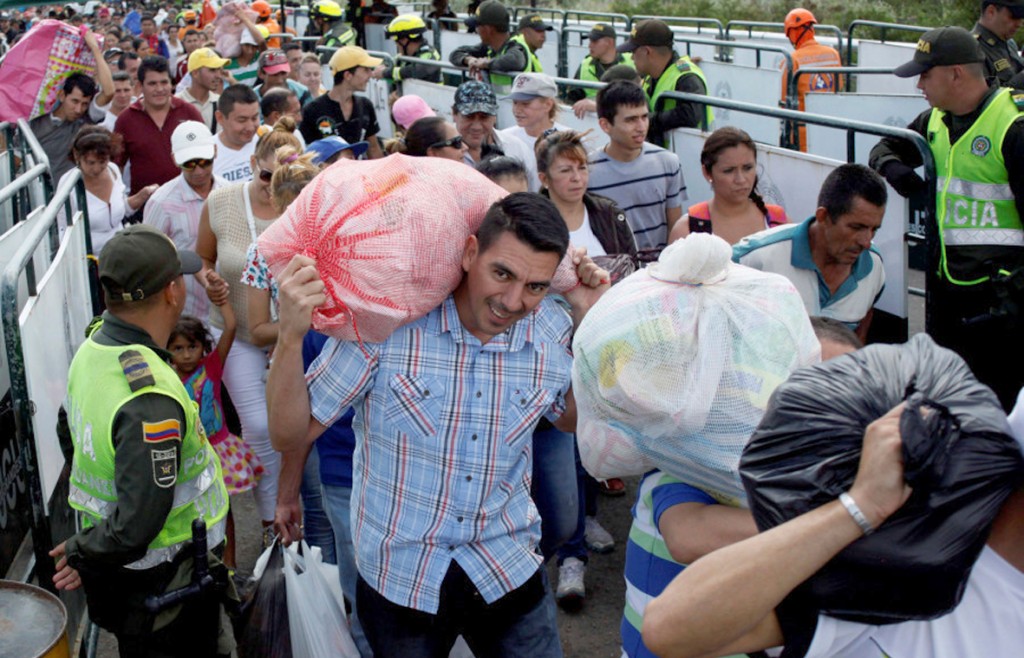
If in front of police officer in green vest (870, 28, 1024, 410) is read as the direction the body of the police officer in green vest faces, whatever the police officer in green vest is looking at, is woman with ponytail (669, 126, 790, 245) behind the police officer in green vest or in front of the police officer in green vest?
in front

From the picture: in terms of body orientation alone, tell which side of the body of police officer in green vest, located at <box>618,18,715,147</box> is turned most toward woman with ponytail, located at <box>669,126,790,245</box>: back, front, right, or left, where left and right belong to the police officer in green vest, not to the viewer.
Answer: left

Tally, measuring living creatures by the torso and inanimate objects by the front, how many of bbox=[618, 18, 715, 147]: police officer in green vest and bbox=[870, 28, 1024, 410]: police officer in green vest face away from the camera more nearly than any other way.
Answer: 0

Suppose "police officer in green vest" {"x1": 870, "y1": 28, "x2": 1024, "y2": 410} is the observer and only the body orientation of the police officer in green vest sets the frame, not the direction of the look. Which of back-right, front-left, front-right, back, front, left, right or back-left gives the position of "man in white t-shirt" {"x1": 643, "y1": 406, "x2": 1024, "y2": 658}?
front-left

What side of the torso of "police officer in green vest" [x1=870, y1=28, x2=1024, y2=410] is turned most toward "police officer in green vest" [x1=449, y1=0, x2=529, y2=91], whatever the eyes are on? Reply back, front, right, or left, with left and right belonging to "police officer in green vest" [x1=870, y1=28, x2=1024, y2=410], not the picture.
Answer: right

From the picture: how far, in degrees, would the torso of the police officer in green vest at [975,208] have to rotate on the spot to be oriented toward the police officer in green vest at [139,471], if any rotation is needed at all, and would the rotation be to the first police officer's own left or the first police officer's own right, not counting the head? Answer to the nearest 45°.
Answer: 0° — they already face them

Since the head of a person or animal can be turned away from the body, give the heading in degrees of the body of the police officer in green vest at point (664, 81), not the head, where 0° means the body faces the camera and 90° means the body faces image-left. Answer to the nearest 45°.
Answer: approximately 90°

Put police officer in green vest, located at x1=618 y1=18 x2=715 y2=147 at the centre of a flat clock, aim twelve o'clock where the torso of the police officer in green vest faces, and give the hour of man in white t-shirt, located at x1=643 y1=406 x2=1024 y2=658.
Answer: The man in white t-shirt is roughly at 9 o'clock from the police officer in green vest.

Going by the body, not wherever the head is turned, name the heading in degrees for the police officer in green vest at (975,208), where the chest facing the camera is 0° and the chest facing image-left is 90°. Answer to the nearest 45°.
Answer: approximately 45°

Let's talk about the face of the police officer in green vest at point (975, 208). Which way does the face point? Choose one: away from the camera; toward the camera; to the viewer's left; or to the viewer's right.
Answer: to the viewer's left

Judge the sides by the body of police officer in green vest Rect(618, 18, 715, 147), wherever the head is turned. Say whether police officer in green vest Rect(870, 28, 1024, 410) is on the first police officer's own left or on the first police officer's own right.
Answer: on the first police officer's own left
